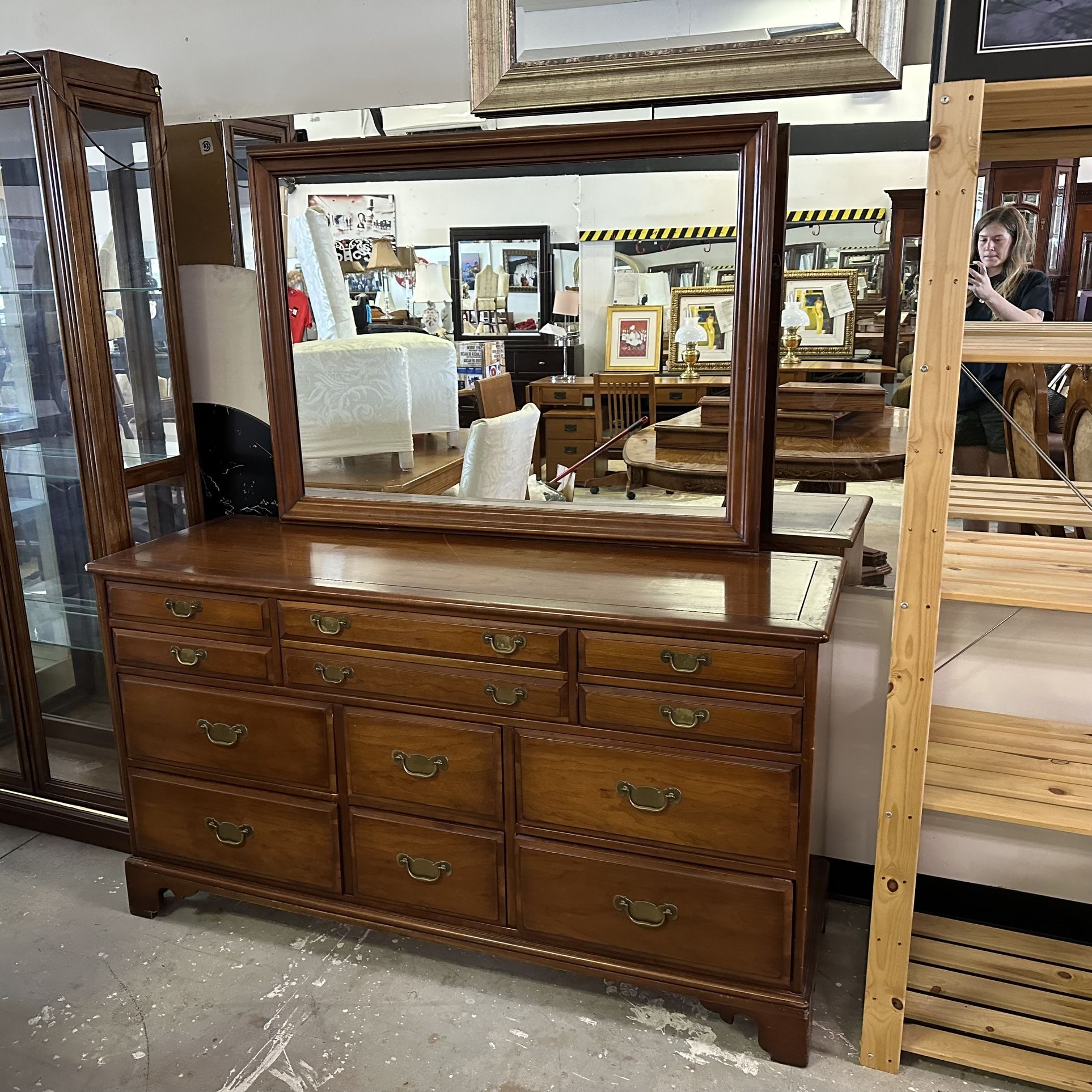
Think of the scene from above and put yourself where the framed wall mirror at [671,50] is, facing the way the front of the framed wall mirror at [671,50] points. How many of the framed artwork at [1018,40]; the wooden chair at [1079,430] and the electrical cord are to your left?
2

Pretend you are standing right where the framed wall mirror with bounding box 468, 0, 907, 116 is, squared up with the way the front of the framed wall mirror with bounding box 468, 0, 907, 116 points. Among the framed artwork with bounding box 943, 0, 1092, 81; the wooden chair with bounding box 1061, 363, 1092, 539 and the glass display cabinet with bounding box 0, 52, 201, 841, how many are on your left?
2

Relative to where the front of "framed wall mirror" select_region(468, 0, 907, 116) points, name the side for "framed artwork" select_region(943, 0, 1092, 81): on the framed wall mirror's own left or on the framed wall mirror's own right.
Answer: on the framed wall mirror's own left

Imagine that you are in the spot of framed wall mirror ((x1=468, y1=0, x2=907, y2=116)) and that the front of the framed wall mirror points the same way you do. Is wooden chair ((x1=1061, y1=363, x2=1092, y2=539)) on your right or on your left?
on your left

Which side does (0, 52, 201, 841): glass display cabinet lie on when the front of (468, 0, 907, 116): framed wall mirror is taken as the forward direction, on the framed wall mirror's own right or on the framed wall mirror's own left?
on the framed wall mirror's own right

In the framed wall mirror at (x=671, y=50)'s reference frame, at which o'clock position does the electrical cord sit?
The electrical cord is roughly at 3 o'clock from the framed wall mirror.

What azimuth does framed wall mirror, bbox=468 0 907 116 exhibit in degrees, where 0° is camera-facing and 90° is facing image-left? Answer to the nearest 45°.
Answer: approximately 0°
